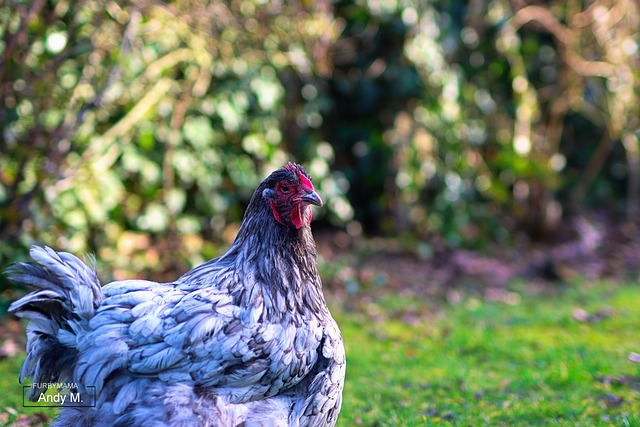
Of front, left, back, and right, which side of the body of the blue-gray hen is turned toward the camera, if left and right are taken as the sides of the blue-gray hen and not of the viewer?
right
